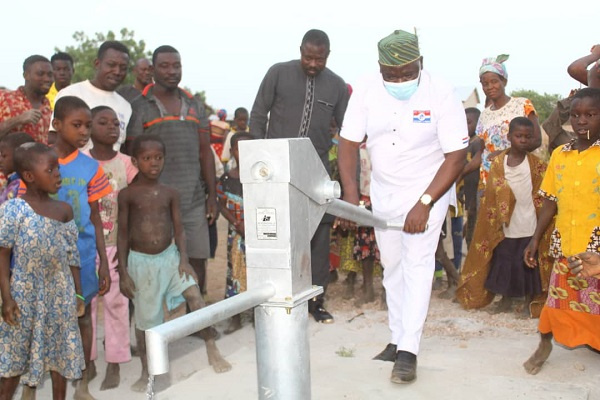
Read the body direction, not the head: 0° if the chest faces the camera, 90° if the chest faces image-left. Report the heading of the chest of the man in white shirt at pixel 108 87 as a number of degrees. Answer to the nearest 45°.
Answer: approximately 315°

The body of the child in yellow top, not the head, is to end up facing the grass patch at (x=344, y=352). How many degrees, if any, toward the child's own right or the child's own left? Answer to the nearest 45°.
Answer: approximately 45° to the child's own right

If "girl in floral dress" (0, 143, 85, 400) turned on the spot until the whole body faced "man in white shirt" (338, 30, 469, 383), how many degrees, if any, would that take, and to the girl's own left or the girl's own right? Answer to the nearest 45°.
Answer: approximately 45° to the girl's own left

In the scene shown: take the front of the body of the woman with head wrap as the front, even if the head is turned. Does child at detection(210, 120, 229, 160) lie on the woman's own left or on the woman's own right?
on the woman's own right

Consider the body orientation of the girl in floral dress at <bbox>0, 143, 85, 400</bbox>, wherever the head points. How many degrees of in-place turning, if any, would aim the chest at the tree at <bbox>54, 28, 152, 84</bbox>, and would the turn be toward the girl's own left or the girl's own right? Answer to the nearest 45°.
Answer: approximately 135° to the girl's own left

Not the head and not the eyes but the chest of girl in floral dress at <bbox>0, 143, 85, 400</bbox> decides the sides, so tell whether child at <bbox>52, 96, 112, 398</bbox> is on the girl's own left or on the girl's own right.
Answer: on the girl's own left
